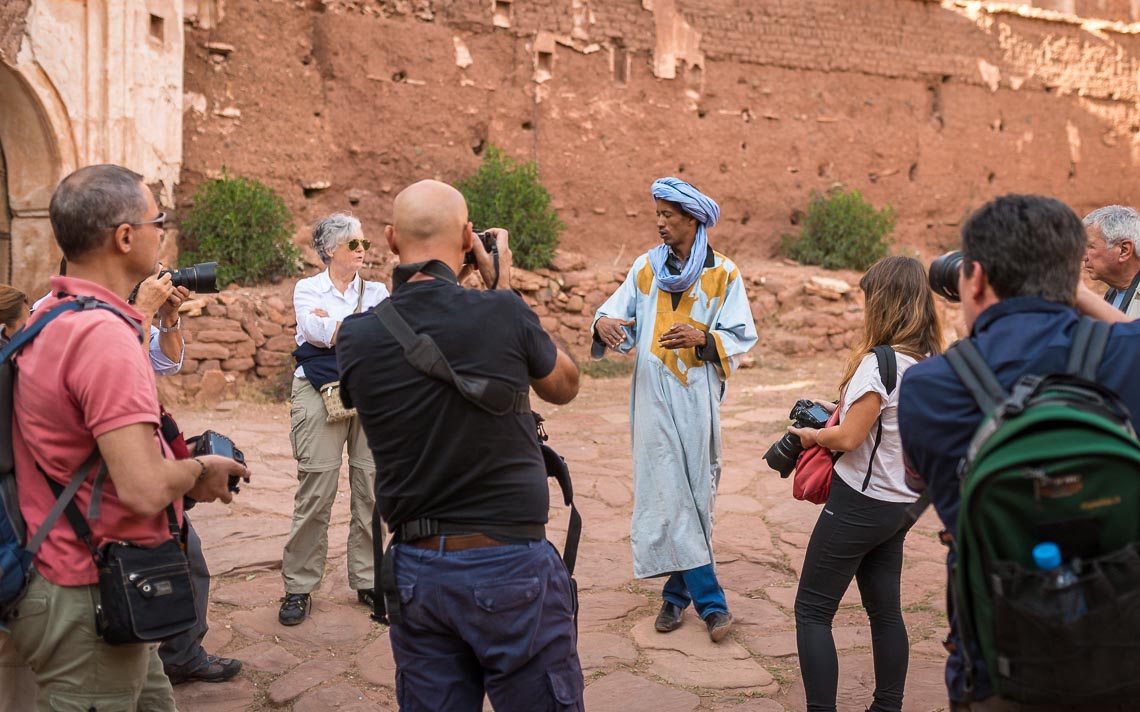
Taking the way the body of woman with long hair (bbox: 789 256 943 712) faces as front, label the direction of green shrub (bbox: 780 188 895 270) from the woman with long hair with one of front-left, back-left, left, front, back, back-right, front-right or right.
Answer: front-right

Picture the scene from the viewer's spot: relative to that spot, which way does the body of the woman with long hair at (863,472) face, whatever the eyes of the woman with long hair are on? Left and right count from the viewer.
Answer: facing away from the viewer and to the left of the viewer

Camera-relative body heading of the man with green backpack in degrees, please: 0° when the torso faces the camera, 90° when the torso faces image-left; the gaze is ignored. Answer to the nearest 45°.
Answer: approximately 135°

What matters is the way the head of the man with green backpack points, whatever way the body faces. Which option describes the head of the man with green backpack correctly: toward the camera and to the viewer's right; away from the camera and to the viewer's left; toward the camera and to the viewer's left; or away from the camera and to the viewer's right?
away from the camera and to the viewer's left

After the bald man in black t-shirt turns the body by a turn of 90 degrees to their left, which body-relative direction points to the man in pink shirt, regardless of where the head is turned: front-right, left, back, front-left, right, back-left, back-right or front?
front

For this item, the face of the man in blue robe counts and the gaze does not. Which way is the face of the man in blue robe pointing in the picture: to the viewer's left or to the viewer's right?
to the viewer's left

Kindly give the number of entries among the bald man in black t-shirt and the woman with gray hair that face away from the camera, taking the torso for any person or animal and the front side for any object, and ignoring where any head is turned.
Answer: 1

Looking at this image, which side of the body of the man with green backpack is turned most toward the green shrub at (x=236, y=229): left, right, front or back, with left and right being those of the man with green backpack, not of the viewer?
front

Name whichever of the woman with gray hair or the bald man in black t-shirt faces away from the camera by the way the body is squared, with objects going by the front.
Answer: the bald man in black t-shirt

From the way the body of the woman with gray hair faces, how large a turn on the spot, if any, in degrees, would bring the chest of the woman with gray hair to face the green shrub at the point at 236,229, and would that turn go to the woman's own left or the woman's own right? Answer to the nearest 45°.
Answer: approximately 135° to the woman's own left

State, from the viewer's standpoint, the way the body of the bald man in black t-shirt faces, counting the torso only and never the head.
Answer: away from the camera

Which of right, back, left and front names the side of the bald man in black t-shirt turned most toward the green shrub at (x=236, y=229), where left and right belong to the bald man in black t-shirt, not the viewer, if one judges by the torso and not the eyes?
front

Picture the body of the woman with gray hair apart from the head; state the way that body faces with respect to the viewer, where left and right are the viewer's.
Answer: facing the viewer and to the right of the viewer

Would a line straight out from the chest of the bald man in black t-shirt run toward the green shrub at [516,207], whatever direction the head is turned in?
yes

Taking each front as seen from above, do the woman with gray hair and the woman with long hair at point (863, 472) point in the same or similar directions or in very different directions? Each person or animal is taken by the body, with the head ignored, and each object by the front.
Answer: very different directions

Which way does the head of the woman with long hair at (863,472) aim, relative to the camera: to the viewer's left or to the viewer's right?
to the viewer's left
